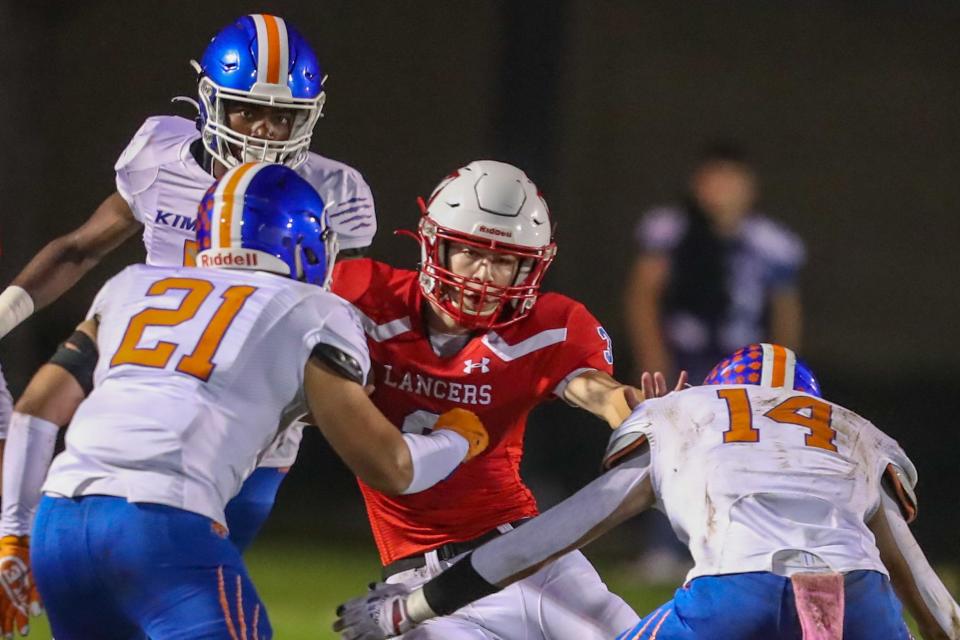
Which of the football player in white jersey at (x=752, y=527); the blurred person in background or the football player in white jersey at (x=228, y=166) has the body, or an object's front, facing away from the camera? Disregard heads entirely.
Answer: the football player in white jersey at (x=752, y=527)

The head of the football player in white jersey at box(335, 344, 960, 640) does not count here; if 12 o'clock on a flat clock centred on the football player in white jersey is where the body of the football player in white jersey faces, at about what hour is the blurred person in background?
The blurred person in background is roughly at 12 o'clock from the football player in white jersey.

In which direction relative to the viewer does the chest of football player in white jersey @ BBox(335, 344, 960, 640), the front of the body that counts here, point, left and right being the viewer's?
facing away from the viewer

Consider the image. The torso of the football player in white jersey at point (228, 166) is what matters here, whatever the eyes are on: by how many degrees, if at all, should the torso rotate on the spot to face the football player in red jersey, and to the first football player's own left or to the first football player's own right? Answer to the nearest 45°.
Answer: approximately 45° to the first football player's own left

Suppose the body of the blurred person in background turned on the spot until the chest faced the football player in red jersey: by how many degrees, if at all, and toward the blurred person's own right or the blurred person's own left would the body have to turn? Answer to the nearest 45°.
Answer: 0° — they already face them

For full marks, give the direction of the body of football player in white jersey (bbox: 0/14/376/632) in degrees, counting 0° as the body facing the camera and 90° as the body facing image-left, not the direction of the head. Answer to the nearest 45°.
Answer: approximately 0°

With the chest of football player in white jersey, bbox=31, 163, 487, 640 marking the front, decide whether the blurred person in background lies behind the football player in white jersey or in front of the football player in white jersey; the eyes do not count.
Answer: in front

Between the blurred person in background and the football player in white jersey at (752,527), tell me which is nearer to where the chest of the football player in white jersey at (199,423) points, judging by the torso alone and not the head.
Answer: the blurred person in background

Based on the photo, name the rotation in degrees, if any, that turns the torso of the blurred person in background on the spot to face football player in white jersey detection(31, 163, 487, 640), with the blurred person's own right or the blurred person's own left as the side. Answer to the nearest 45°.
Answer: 0° — they already face them

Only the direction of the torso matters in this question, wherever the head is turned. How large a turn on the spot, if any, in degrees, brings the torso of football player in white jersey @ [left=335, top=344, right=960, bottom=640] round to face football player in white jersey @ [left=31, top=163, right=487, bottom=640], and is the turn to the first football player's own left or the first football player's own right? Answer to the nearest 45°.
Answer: approximately 90° to the first football player's own left

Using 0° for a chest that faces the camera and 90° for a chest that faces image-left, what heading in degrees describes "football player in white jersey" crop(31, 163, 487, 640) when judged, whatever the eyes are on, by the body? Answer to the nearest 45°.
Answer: approximately 225°
